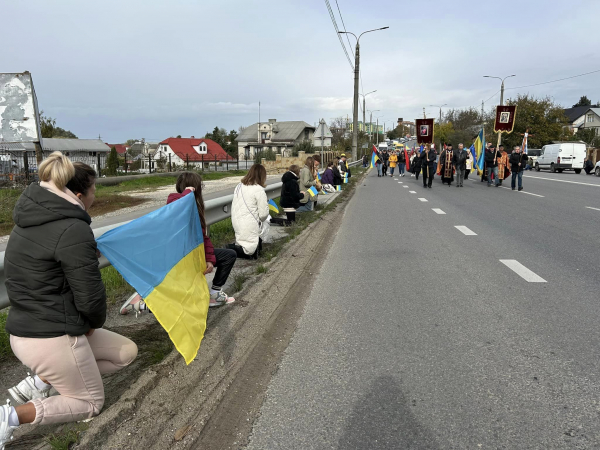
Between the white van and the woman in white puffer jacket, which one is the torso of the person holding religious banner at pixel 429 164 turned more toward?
the woman in white puffer jacket

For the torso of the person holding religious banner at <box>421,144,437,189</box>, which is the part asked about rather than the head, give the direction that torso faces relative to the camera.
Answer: toward the camera

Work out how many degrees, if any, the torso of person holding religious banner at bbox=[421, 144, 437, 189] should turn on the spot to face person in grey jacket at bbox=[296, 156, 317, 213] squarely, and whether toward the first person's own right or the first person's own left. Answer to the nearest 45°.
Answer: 0° — they already face them

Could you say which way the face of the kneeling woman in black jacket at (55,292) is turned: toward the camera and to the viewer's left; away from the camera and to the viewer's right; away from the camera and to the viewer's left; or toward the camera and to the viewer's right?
away from the camera and to the viewer's right

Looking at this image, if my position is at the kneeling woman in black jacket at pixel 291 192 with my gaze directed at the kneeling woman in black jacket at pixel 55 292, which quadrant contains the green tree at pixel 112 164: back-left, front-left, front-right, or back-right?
back-right

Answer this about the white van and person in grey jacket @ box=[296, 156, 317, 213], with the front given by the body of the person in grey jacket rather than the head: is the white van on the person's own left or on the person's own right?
on the person's own left

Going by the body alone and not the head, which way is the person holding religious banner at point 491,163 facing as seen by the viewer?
toward the camera

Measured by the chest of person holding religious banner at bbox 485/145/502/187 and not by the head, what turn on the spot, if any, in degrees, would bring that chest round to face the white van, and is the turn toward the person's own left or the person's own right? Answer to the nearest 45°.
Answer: approximately 180°

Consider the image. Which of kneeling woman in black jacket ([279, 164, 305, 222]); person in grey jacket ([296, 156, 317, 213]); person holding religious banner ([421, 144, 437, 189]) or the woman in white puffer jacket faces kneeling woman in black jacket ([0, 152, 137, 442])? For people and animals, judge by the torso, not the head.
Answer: the person holding religious banner

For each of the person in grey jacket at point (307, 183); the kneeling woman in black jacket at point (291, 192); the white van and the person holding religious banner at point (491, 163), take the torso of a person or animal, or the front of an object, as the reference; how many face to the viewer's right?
2

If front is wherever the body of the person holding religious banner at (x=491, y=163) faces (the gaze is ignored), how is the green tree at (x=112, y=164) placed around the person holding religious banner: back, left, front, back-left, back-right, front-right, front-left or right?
right

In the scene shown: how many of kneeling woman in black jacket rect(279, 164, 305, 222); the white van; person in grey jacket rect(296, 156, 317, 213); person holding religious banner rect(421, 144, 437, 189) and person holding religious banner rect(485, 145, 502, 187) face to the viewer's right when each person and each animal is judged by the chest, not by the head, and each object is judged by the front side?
2

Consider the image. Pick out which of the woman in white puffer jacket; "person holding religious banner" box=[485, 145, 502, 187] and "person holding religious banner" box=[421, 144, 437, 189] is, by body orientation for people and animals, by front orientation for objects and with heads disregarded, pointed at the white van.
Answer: the woman in white puffer jacket

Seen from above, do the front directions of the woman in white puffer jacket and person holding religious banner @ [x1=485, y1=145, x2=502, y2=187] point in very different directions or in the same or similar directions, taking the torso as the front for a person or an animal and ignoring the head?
very different directions

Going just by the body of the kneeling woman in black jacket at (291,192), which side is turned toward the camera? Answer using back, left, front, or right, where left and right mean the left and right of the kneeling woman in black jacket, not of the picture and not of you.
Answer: right
